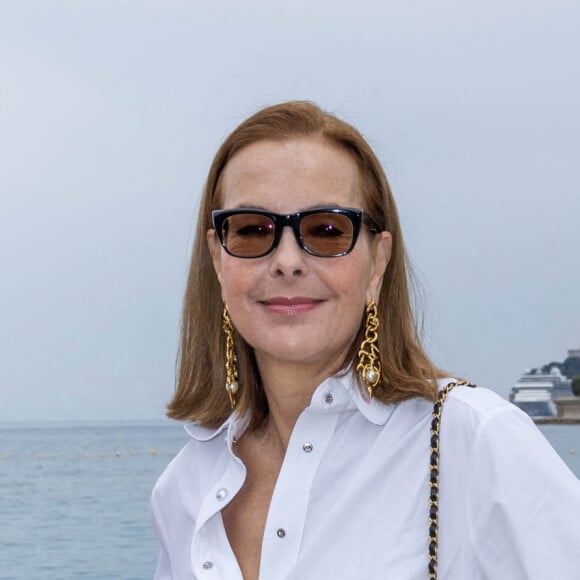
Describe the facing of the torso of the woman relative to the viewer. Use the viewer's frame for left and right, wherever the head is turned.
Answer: facing the viewer and to the left of the viewer

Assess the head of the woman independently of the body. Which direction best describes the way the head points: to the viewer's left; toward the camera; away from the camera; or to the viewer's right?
toward the camera
